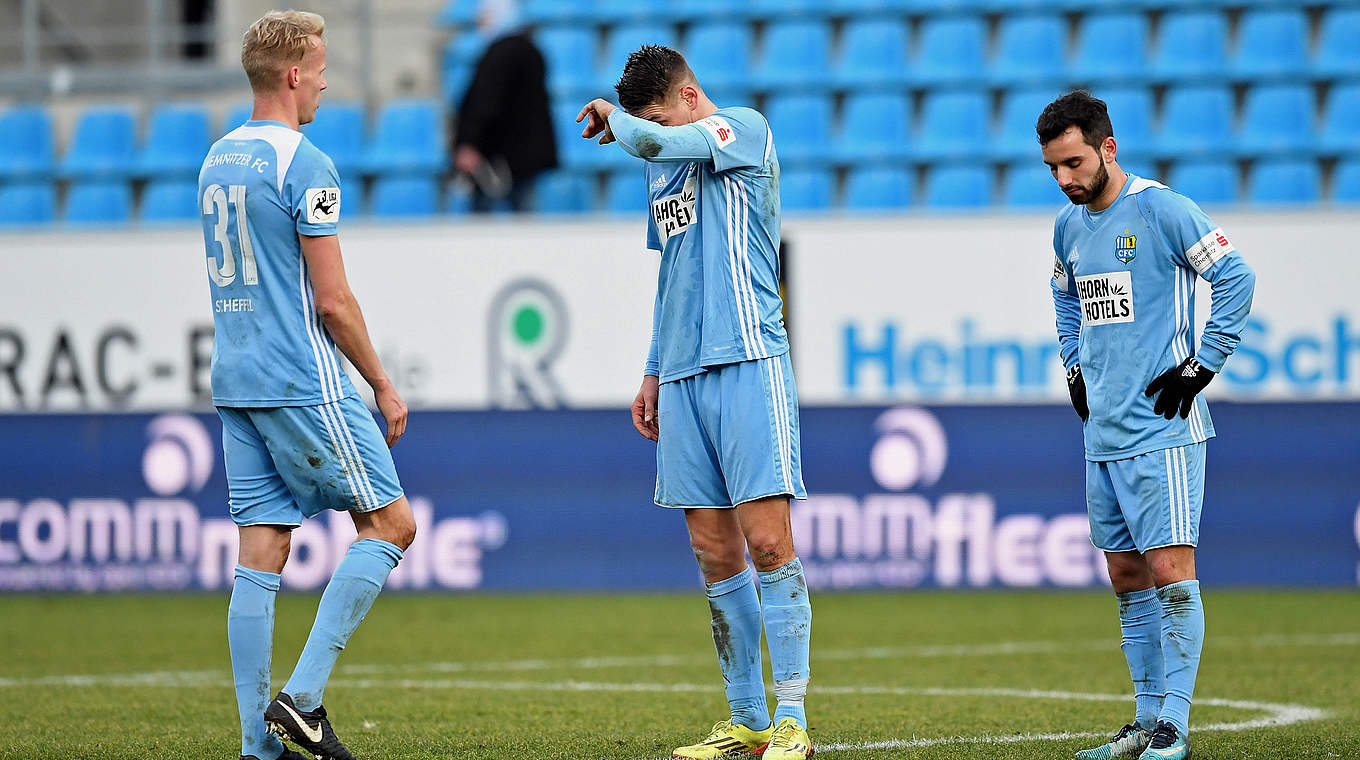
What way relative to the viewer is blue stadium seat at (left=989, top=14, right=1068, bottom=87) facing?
toward the camera

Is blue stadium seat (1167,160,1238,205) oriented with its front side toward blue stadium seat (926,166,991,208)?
no

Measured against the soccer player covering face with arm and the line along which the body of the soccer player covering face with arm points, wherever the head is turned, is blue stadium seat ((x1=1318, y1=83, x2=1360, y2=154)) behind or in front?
behind

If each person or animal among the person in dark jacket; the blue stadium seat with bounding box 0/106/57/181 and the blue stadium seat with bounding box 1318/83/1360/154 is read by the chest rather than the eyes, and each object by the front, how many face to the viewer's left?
1

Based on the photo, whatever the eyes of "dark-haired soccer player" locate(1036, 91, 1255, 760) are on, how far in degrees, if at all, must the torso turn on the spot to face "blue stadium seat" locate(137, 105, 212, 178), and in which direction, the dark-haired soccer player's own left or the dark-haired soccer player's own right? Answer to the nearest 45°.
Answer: approximately 90° to the dark-haired soccer player's own right

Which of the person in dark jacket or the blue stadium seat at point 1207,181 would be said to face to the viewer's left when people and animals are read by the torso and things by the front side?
the person in dark jacket

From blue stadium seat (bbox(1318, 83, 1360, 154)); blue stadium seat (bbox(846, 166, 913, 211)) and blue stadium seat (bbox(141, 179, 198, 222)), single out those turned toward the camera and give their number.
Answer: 3

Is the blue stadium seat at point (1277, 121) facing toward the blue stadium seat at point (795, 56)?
no

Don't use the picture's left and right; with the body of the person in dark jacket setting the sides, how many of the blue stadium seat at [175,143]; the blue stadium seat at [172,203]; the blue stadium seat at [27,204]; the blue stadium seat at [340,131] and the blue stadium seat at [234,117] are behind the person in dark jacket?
0

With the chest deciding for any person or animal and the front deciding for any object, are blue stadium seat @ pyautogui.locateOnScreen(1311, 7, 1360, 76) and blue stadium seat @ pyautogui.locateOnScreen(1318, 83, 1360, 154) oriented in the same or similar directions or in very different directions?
same or similar directions

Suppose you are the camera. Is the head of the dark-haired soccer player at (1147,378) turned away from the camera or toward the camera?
toward the camera

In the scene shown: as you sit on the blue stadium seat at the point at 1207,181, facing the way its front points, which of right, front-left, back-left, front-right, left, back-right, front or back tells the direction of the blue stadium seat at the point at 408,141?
right

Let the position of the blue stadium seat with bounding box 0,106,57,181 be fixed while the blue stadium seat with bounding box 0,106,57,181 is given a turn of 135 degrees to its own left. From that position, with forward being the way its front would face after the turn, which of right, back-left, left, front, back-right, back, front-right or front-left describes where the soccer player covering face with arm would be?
back-right

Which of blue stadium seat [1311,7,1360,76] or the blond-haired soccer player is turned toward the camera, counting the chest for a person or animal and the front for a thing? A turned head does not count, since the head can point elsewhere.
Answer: the blue stadium seat

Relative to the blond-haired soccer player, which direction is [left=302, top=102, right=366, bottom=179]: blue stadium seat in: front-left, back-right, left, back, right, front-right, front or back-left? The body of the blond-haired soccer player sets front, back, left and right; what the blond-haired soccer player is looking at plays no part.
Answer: front-left

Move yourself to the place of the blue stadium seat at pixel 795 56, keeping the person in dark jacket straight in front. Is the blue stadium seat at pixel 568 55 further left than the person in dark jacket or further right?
right

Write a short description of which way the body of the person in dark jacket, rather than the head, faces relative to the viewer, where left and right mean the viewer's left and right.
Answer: facing to the left of the viewer
